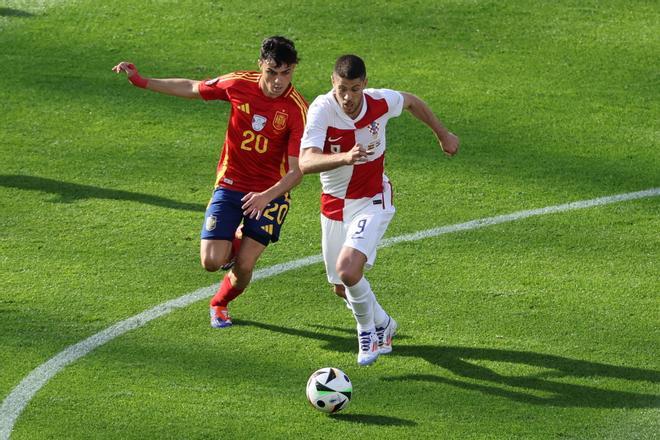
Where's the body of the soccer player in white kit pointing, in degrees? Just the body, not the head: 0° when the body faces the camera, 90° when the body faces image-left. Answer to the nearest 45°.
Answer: approximately 0°

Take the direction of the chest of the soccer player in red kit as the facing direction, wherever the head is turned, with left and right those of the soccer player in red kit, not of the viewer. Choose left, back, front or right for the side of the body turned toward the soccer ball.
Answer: front

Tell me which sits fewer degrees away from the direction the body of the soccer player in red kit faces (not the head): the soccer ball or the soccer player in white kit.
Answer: the soccer ball

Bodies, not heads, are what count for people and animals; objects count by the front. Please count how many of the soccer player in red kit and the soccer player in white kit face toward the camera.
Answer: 2

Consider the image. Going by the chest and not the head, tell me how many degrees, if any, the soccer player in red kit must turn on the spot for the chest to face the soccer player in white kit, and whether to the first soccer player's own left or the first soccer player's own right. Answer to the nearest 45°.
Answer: approximately 45° to the first soccer player's own left
